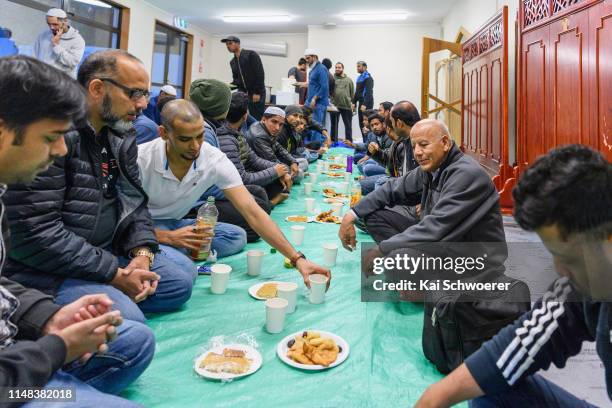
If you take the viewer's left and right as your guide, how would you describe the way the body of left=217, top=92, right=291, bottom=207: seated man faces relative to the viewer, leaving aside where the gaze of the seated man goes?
facing to the right of the viewer

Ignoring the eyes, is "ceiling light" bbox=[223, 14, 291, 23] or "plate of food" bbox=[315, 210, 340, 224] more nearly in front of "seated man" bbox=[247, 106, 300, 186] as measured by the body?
the plate of food

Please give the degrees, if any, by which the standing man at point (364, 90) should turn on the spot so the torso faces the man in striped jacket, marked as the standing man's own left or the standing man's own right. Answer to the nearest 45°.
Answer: approximately 45° to the standing man's own left

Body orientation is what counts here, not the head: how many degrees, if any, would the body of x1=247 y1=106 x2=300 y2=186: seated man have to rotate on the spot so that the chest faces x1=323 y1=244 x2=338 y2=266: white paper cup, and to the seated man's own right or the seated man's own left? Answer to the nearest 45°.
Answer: approximately 45° to the seated man's own right

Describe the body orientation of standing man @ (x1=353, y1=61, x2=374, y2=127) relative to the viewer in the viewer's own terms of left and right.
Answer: facing the viewer and to the left of the viewer

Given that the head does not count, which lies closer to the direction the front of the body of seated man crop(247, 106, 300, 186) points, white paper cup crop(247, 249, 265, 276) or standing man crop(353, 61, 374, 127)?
the white paper cup

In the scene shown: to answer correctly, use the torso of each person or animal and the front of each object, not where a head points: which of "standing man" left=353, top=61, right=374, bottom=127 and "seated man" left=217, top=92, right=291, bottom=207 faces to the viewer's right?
the seated man

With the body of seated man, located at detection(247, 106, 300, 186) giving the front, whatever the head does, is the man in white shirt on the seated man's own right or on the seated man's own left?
on the seated man's own right

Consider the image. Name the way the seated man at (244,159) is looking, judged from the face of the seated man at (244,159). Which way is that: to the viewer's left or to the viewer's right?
to the viewer's right

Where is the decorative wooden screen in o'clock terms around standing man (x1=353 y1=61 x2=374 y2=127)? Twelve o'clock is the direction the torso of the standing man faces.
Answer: The decorative wooden screen is roughly at 10 o'clock from the standing man.

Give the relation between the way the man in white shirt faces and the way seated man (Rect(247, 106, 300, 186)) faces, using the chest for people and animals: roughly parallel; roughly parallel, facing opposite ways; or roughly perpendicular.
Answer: roughly parallel

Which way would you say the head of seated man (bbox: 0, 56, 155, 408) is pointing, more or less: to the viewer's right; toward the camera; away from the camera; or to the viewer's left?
to the viewer's right

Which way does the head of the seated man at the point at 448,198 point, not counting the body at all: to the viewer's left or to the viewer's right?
to the viewer's left

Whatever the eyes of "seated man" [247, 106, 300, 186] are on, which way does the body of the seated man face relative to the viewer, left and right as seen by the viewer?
facing the viewer and to the right of the viewer

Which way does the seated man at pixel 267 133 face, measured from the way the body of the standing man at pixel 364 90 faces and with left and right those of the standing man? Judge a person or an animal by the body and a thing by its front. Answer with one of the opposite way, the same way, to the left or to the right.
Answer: to the left

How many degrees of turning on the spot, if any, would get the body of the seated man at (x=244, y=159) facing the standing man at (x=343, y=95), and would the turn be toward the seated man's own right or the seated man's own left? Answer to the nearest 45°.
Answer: approximately 90° to the seated man's own left

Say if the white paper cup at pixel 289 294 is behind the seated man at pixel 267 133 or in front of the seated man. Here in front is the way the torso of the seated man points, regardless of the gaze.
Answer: in front

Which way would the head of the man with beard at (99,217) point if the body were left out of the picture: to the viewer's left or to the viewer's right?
to the viewer's right
